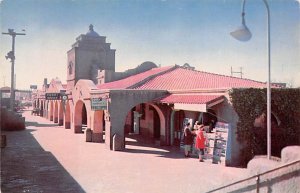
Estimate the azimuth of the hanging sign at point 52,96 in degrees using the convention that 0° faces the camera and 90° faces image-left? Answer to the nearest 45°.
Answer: approximately 0°

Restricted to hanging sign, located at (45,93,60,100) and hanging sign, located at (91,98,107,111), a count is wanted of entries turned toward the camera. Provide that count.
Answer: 2

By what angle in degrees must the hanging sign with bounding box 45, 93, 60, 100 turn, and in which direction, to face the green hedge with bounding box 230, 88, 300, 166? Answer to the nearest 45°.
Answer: approximately 45° to its left

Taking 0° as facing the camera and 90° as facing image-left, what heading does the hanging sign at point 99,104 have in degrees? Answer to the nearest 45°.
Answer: approximately 0°
